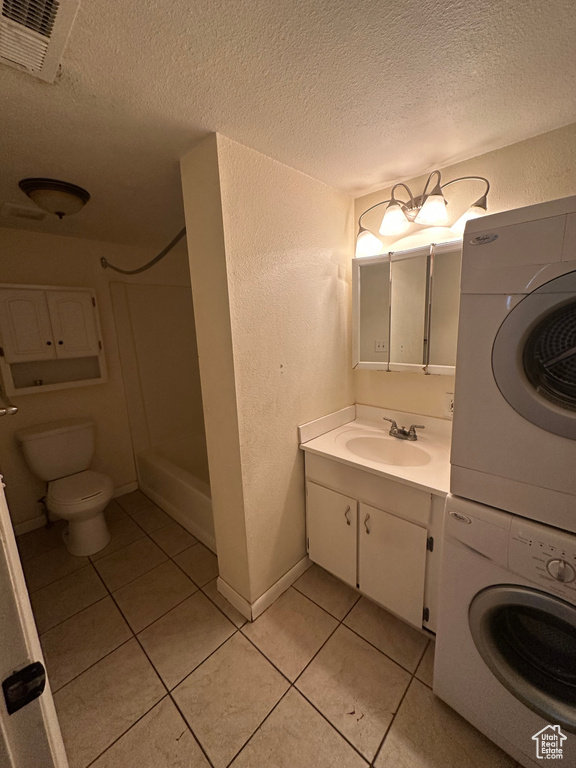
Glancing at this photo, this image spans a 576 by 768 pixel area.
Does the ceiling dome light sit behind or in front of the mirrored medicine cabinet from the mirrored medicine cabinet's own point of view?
in front

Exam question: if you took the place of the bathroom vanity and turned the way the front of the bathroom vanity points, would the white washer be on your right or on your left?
on your left

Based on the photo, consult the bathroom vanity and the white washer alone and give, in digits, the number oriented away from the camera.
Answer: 0

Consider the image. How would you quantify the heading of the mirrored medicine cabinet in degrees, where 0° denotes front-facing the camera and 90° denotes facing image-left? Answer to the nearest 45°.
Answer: approximately 45°

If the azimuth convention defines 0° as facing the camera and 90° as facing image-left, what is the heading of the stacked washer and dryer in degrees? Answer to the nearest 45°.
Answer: approximately 45°

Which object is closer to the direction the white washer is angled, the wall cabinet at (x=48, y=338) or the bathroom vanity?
the wall cabinet

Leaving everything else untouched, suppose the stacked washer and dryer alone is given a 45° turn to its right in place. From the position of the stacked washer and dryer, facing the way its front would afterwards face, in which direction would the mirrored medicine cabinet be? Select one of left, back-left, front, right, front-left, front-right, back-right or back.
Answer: front-right

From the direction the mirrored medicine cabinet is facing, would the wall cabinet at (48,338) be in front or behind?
in front
